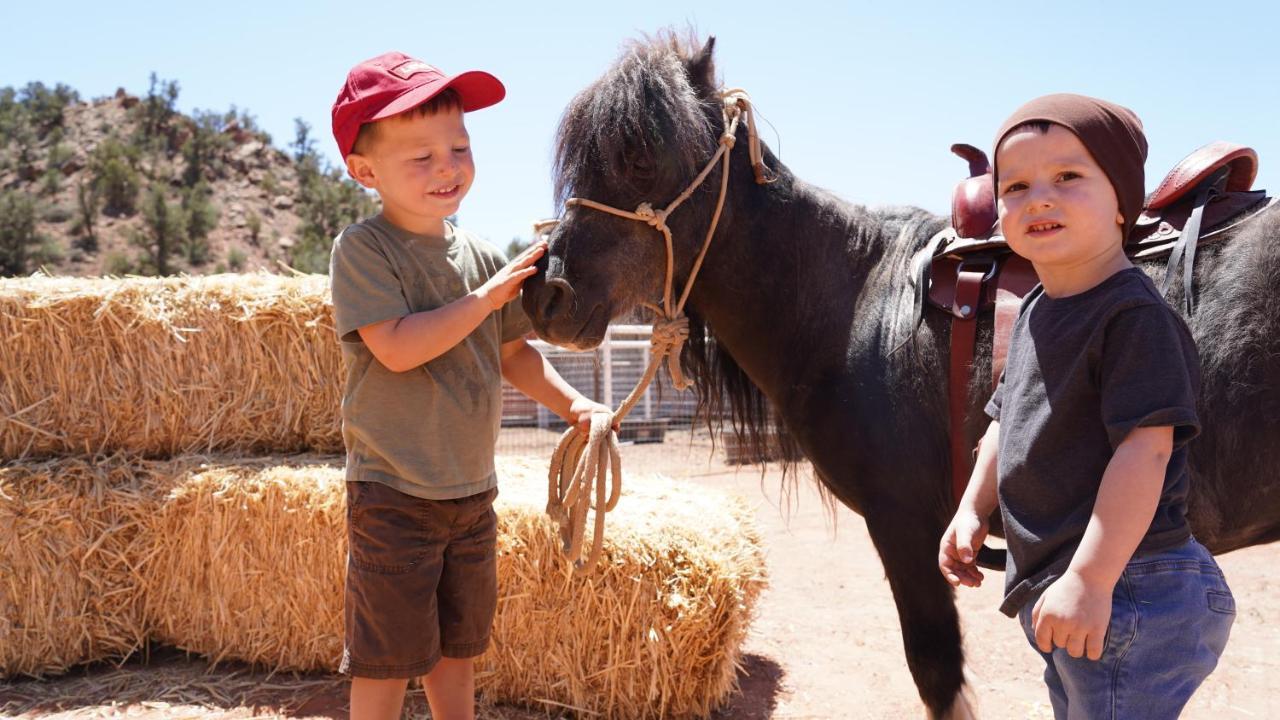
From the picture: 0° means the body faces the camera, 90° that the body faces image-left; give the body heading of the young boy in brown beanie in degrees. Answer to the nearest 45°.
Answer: approximately 45°

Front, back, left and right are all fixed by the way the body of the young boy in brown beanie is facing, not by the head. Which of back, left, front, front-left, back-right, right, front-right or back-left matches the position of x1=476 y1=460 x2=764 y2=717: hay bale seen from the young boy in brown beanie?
right

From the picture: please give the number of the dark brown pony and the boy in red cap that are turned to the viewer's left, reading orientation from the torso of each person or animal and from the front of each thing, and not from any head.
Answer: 1

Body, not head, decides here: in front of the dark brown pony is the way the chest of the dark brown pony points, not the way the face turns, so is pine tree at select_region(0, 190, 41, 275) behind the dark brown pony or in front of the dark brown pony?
in front

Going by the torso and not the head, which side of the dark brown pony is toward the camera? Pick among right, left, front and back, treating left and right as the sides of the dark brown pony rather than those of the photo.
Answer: left

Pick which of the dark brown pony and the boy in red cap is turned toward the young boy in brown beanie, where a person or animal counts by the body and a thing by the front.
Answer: the boy in red cap

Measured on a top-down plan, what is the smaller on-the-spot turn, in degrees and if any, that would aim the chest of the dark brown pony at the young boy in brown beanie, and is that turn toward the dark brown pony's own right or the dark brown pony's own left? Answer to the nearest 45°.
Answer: approximately 135° to the dark brown pony's own left

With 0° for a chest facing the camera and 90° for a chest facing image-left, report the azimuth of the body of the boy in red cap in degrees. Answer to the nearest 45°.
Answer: approximately 315°
